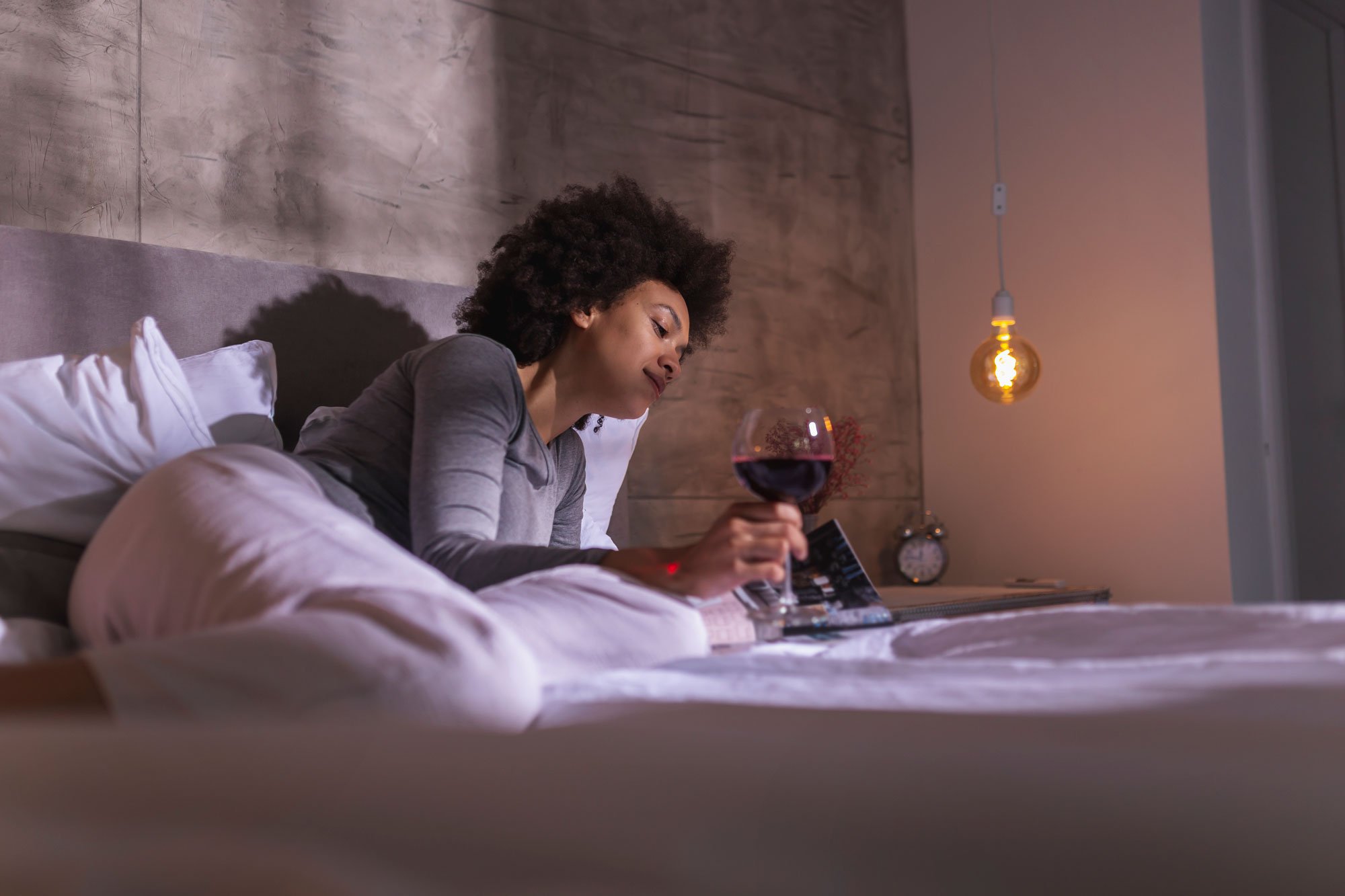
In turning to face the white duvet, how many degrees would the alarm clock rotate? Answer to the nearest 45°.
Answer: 0° — it already faces it

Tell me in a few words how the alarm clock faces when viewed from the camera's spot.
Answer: facing the viewer

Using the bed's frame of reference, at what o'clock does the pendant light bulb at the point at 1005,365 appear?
The pendant light bulb is roughly at 8 o'clock from the bed.

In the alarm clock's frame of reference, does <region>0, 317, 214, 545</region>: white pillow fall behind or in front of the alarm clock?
in front

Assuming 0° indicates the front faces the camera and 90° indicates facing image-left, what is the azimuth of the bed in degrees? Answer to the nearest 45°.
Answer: approximately 315°

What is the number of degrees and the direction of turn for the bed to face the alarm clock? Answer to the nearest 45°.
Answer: approximately 135° to its left

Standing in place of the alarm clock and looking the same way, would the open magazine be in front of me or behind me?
in front

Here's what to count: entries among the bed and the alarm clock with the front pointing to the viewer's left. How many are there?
0
